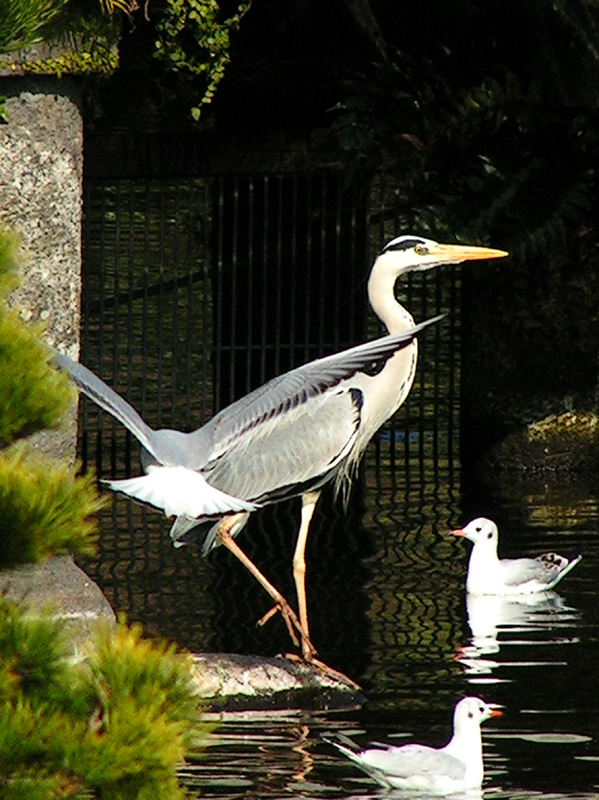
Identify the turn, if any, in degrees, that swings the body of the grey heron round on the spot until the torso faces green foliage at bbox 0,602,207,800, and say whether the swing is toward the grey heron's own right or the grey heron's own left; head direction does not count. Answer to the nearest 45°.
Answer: approximately 90° to the grey heron's own right

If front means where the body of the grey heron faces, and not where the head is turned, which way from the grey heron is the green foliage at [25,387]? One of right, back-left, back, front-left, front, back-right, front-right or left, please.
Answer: back

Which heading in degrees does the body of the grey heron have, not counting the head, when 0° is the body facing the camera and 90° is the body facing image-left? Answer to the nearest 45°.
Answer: approximately 270°

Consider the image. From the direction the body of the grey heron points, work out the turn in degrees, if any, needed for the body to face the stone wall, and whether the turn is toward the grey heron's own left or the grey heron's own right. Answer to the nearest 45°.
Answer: approximately 180°

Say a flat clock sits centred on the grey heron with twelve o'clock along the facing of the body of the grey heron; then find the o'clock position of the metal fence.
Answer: The metal fence is roughly at 9 o'clock from the grey heron.

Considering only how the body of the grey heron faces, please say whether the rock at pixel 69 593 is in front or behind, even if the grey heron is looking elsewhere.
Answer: behind

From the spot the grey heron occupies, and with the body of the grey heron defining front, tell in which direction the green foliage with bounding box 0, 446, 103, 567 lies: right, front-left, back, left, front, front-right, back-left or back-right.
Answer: back

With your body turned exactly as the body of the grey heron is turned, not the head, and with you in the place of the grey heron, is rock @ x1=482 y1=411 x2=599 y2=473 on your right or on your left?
on your left

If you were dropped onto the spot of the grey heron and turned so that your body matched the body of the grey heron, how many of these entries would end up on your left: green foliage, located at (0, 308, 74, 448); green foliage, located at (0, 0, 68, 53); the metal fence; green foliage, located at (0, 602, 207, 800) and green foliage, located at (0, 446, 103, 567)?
1
